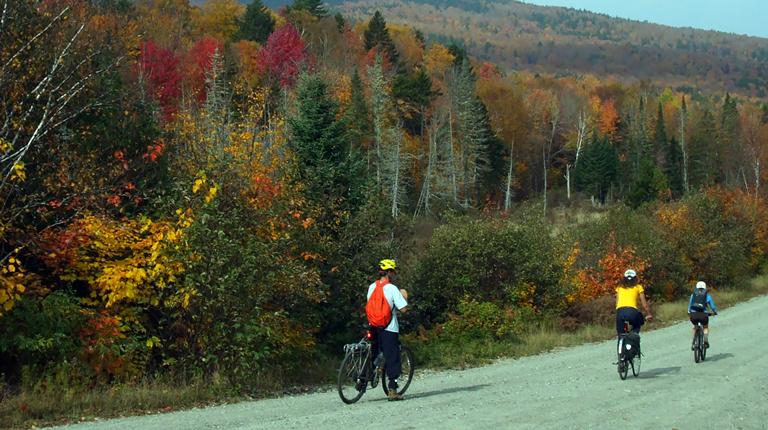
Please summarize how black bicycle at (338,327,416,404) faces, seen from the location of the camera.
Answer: facing away from the viewer and to the right of the viewer

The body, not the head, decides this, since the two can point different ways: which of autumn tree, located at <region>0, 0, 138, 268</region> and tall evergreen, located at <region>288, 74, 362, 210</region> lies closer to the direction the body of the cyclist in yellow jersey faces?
the tall evergreen

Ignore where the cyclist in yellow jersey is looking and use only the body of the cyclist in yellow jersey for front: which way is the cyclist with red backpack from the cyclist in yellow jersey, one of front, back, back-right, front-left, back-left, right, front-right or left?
back-left

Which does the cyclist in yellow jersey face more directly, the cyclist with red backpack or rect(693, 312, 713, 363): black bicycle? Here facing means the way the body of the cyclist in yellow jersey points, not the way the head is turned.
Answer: the black bicycle

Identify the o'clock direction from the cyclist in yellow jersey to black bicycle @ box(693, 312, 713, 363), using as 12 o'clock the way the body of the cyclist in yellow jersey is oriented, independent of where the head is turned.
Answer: The black bicycle is roughly at 1 o'clock from the cyclist in yellow jersey.

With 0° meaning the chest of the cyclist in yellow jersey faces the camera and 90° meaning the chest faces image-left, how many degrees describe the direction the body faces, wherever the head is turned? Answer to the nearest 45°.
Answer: approximately 180°

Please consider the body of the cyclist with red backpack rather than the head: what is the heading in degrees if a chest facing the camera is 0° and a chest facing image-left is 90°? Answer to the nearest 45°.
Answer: approximately 225°
